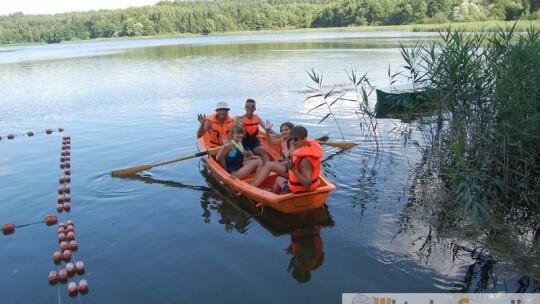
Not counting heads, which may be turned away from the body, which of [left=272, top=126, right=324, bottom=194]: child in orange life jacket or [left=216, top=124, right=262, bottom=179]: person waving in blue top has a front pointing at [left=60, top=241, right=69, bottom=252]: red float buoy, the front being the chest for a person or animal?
[left=272, top=126, right=324, bottom=194]: child in orange life jacket

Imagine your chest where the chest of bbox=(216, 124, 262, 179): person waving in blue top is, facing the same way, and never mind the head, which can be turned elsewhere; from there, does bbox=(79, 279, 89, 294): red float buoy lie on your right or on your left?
on your right

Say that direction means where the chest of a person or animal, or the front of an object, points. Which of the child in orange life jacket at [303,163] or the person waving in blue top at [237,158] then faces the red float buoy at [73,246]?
the child in orange life jacket at [303,163]

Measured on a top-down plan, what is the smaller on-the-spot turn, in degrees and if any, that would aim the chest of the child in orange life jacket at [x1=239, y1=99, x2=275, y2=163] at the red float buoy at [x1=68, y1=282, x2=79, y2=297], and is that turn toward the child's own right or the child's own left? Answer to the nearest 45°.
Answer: approximately 45° to the child's own right

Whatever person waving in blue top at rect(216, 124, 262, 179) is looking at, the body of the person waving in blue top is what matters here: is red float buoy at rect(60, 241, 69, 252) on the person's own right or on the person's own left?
on the person's own right

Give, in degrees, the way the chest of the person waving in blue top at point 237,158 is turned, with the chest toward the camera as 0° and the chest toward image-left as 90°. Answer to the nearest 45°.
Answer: approximately 315°

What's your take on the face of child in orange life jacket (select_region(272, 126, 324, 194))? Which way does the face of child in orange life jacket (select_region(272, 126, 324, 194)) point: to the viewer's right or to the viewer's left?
to the viewer's left

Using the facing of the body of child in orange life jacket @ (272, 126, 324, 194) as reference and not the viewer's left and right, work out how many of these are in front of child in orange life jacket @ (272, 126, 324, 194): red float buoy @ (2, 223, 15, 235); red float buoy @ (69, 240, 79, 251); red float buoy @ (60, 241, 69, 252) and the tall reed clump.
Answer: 3
